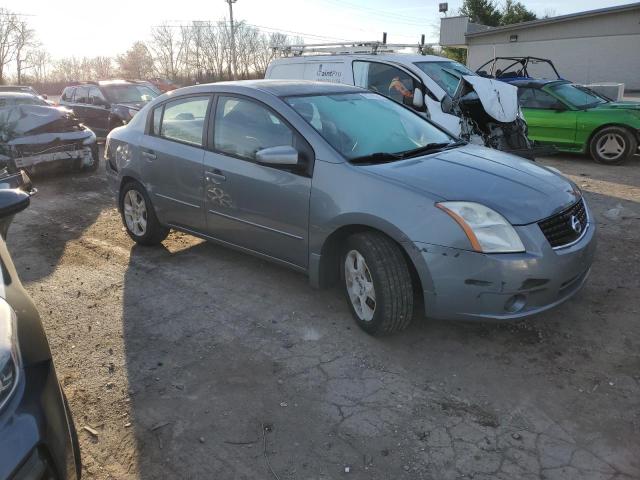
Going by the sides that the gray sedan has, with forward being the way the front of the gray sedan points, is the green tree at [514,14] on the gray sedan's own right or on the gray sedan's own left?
on the gray sedan's own left

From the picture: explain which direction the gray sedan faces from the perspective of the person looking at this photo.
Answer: facing the viewer and to the right of the viewer

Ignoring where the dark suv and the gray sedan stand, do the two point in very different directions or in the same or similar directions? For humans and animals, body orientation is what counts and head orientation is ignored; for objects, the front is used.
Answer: same or similar directions

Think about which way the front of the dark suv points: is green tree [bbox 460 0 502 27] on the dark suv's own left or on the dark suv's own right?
on the dark suv's own left

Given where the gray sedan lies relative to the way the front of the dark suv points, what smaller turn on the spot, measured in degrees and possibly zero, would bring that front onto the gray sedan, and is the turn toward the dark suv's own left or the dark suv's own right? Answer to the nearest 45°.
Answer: approximately 45° to the dark suv's own right

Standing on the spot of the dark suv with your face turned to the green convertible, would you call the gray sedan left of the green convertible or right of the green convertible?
right

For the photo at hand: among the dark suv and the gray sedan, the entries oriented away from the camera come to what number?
0

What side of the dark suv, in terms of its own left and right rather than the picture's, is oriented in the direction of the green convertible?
front

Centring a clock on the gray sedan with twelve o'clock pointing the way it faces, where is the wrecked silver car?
The wrecked silver car is roughly at 6 o'clock from the gray sedan.

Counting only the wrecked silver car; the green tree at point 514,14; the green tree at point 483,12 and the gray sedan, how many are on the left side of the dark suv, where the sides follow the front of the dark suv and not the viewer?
2

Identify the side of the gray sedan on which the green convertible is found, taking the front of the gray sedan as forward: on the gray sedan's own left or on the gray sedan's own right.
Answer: on the gray sedan's own left

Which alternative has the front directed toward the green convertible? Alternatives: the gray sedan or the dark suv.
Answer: the dark suv

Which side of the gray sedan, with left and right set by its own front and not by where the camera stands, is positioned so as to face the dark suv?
back
